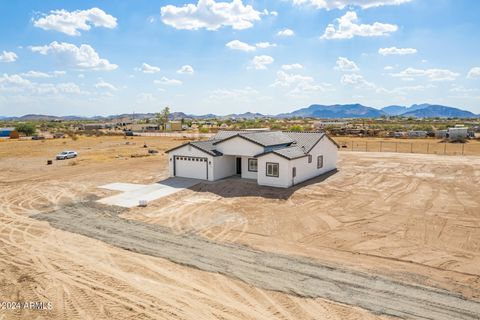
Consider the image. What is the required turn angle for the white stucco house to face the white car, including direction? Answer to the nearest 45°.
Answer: approximately 90° to its right

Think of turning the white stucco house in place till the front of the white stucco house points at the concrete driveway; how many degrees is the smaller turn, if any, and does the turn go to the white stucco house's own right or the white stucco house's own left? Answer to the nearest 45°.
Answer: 0° — it already faces it

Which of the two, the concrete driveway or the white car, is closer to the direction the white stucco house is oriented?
the concrete driveway

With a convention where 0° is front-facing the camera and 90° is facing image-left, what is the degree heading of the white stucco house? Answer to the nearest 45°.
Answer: approximately 45°
